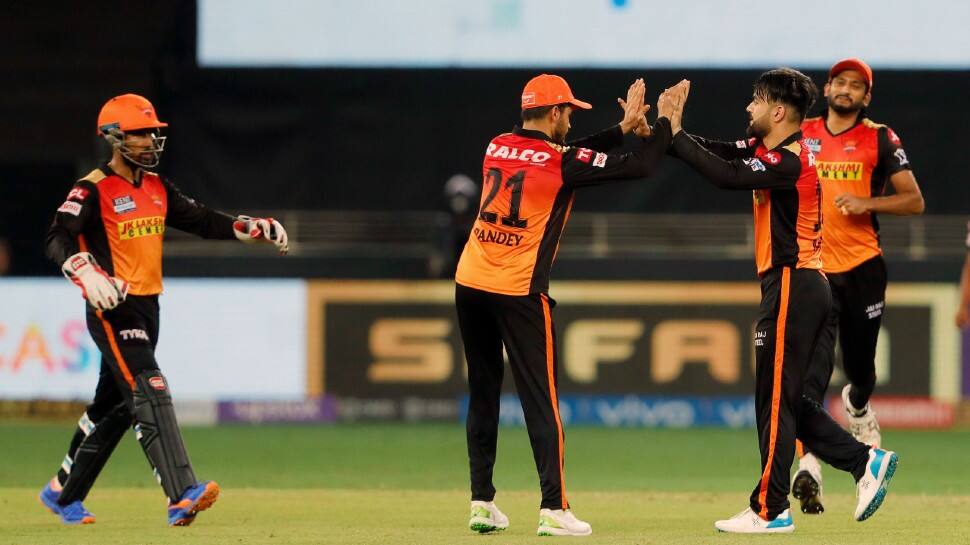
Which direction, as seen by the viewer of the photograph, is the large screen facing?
facing the viewer

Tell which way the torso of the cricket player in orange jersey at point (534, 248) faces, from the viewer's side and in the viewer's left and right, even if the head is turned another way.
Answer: facing away from the viewer and to the right of the viewer

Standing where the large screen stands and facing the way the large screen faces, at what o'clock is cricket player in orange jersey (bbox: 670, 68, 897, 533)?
The cricket player in orange jersey is roughly at 12 o'clock from the large screen.

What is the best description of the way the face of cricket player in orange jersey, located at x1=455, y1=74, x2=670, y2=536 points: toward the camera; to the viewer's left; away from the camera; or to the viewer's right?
to the viewer's right

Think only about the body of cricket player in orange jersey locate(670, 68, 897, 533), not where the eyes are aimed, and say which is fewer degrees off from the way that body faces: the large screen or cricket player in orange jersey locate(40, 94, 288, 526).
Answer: the cricket player in orange jersey

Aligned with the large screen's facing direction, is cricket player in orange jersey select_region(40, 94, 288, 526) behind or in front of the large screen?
in front

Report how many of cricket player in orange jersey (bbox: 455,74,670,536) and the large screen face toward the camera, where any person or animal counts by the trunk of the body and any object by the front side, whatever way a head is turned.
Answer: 1

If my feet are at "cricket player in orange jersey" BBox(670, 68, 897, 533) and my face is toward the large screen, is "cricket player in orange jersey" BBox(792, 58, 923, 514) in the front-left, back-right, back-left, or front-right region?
front-right

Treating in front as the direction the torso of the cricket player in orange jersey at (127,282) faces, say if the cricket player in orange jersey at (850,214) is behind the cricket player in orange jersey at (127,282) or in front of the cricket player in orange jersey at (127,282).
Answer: in front

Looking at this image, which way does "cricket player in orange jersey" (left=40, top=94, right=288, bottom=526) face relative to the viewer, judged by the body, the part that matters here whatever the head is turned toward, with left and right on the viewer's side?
facing the viewer and to the right of the viewer

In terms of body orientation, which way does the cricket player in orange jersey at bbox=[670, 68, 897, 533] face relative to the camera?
to the viewer's left

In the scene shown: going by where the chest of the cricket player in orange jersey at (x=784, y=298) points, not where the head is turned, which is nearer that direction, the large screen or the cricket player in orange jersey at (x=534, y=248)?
the cricket player in orange jersey
